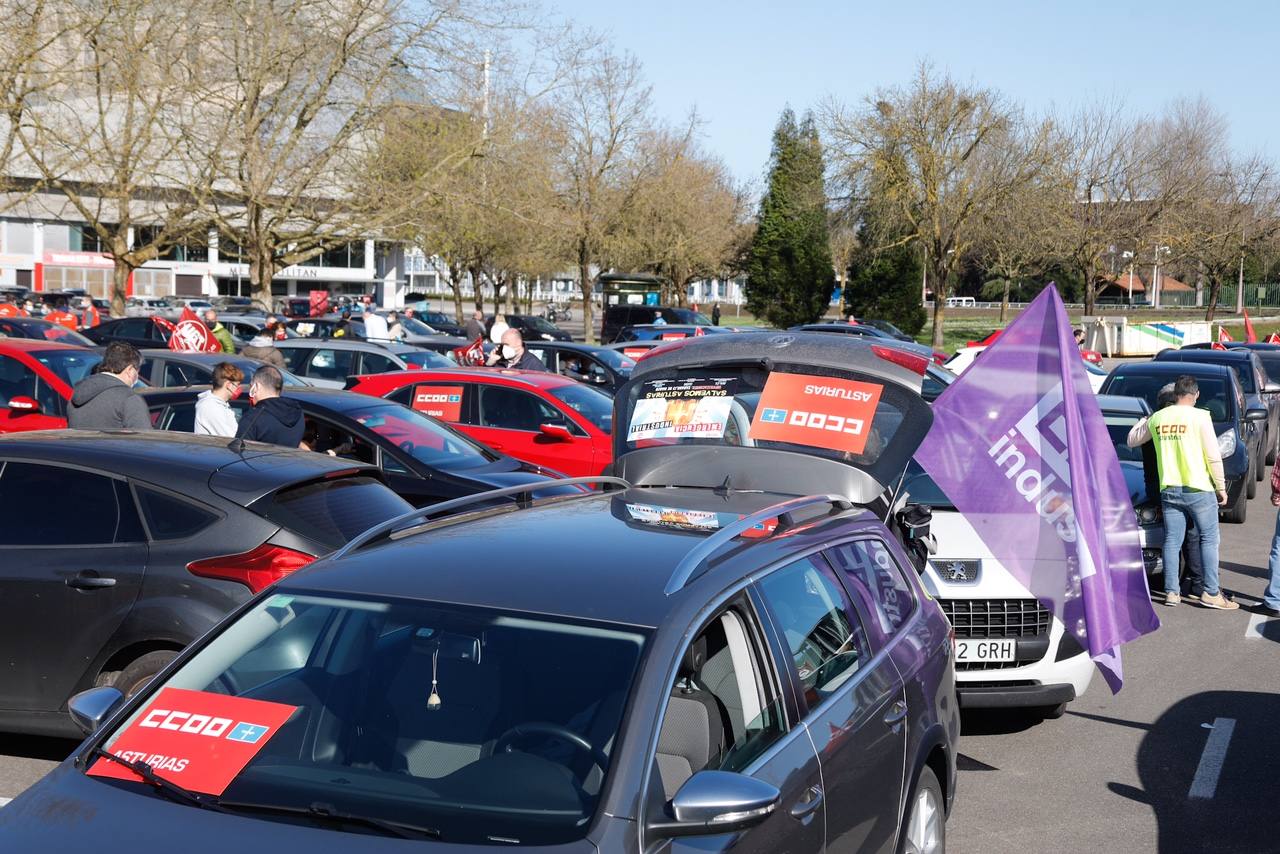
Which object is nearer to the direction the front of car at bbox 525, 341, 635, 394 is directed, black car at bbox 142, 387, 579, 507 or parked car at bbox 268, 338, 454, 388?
the black car

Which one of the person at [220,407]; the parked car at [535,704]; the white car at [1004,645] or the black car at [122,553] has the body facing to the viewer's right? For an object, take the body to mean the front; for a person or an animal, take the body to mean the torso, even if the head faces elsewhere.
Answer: the person

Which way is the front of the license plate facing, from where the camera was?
facing the viewer

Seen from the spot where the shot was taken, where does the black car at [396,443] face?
facing the viewer and to the right of the viewer

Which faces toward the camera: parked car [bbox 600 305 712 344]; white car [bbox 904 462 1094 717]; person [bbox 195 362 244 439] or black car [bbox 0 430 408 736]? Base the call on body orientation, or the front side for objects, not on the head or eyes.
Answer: the white car

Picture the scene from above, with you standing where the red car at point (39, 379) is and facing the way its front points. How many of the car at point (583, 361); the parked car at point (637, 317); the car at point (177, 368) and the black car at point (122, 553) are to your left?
3

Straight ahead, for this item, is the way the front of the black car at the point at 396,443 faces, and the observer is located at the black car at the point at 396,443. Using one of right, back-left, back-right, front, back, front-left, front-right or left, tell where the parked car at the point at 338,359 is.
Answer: back-left

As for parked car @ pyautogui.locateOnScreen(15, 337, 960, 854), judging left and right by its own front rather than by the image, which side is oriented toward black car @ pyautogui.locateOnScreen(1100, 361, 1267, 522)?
back

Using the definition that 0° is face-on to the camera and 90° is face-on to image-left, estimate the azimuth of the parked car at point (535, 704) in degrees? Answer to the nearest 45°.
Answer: approximately 45°

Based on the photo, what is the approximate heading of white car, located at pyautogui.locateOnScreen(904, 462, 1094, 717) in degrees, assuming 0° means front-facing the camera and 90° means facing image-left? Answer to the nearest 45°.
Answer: approximately 0°

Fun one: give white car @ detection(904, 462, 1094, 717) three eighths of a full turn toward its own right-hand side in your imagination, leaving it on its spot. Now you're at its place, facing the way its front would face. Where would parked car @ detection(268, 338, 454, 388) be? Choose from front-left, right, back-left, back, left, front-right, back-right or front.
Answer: front
